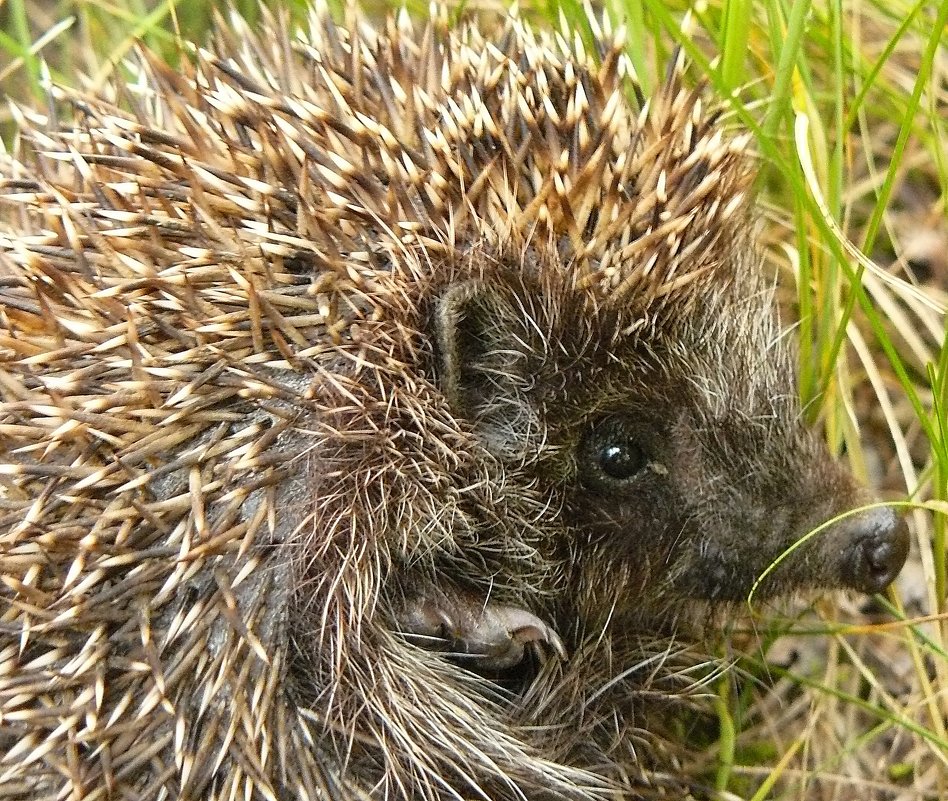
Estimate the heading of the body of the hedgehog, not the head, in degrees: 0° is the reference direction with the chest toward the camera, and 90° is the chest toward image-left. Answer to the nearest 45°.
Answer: approximately 270°
